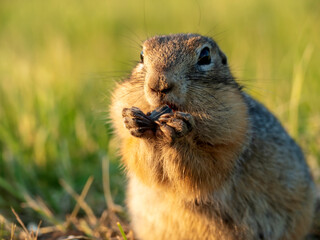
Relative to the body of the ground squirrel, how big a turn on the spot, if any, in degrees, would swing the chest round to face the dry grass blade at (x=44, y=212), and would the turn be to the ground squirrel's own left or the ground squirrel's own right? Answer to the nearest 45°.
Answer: approximately 45° to the ground squirrel's own right

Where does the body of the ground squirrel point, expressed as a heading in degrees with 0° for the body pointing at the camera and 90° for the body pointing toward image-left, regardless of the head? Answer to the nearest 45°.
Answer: approximately 45°

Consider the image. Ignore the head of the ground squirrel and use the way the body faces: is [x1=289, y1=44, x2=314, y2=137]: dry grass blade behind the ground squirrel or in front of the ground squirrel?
behind
